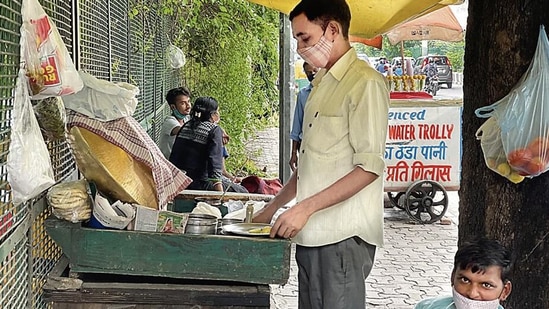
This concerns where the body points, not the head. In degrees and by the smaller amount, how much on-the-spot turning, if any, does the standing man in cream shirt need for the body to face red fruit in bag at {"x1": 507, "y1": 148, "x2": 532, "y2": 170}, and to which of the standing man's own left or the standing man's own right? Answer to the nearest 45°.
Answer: approximately 135° to the standing man's own left

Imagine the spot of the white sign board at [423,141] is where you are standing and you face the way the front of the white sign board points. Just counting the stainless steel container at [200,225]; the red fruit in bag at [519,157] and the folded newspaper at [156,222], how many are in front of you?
3

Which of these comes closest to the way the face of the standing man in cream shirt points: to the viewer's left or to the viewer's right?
to the viewer's left

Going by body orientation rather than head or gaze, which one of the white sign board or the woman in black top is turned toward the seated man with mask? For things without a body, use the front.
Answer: the white sign board

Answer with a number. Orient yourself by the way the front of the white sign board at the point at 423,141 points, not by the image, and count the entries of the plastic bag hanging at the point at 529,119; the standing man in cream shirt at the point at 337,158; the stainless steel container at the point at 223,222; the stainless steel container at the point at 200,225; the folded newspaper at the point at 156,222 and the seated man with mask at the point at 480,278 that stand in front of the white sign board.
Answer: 6

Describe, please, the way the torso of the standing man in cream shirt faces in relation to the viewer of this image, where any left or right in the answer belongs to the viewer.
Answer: facing the viewer and to the left of the viewer

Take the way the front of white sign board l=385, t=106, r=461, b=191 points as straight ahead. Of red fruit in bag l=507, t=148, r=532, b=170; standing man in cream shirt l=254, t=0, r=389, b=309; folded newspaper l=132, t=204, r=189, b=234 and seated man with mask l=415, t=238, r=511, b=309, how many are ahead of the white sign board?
4

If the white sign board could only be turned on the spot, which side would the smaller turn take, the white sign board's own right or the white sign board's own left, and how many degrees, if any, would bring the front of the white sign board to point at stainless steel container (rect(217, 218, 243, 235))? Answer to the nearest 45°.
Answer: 0° — it already faces it

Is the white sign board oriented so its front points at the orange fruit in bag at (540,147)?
yes

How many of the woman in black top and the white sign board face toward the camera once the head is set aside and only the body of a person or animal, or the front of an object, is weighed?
1

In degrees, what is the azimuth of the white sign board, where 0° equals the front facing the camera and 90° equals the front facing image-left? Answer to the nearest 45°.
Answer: approximately 0°
